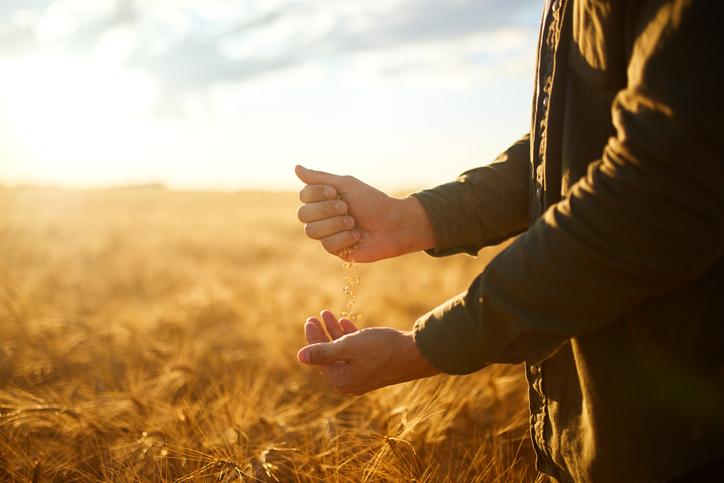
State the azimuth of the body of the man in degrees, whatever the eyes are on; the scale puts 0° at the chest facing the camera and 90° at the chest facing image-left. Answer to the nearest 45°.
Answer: approximately 90°
